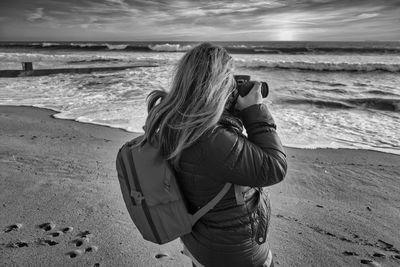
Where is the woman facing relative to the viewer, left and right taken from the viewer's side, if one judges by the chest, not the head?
facing away from the viewer and to the right of the viewer
